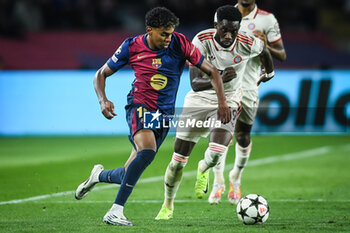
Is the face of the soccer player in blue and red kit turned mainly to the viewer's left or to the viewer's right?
to the viewer's right

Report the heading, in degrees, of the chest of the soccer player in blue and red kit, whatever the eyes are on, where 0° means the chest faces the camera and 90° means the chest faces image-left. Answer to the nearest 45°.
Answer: approximately 315°
